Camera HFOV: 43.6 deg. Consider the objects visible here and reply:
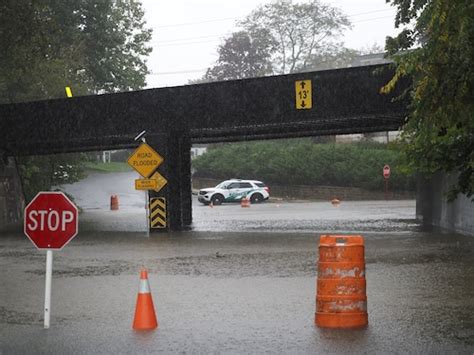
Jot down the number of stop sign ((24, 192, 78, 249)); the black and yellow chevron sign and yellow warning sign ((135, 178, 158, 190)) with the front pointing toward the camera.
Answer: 3

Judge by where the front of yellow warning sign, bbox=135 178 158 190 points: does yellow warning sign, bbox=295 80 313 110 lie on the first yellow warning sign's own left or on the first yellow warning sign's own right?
on the first yellow warning sign's own left

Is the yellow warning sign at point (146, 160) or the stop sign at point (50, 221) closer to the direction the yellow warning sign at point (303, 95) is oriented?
the stop sign

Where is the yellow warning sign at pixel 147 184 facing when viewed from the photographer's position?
facing the viewer

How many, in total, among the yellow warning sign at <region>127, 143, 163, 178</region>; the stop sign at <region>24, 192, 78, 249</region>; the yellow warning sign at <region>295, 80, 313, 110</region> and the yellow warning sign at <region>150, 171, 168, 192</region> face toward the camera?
4

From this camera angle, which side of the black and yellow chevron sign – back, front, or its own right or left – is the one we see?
front

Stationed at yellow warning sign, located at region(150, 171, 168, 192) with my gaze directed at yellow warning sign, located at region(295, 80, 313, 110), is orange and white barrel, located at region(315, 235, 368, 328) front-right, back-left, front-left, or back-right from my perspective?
front-right

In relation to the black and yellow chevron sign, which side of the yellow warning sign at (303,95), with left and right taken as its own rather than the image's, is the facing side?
right

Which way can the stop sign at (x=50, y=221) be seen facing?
toward the camera

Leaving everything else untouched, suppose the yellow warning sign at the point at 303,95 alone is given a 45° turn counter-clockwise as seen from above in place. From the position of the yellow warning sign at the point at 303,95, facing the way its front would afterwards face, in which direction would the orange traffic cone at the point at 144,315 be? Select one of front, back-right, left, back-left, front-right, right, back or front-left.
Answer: front-right
